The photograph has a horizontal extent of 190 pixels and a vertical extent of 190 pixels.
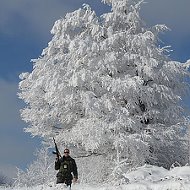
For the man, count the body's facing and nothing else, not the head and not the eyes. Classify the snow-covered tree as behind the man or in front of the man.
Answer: behind

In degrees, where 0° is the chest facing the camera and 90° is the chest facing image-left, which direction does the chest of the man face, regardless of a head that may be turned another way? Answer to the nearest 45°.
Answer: approximately 0°
